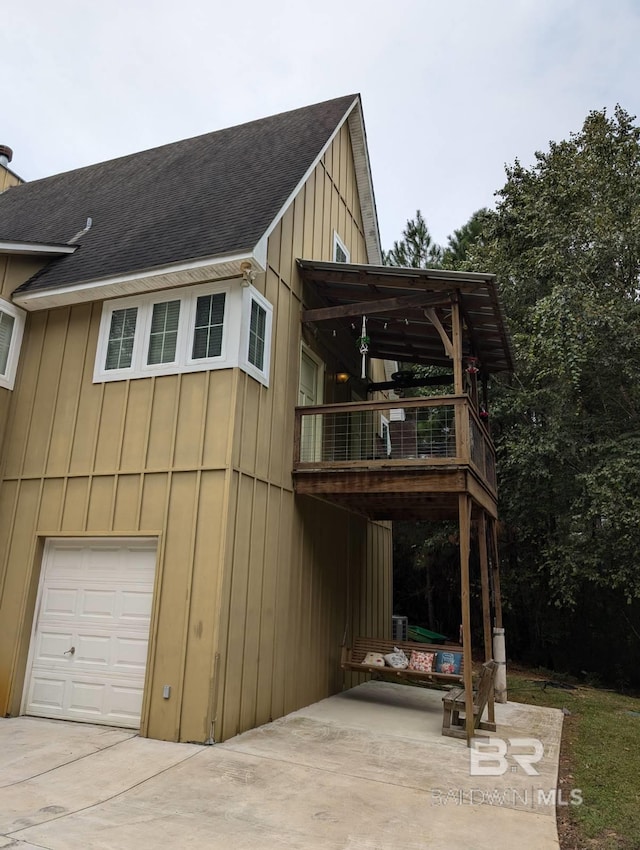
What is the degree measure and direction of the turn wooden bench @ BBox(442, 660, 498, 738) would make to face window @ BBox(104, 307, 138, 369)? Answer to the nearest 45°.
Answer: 0° — it already faces it

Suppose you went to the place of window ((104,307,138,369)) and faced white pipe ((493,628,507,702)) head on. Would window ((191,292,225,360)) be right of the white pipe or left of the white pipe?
right

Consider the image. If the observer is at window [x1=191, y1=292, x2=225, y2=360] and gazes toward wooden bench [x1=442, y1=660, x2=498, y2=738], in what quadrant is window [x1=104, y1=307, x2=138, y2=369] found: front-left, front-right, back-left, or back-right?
back-left

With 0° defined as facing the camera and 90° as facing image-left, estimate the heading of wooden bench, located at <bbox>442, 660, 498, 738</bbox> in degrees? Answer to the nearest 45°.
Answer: approximately 90°
